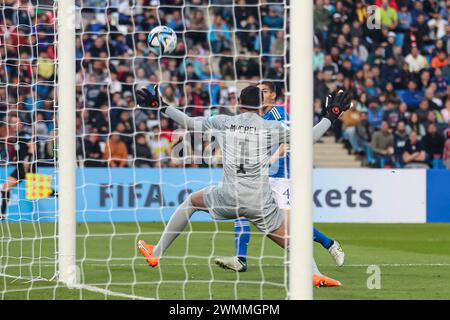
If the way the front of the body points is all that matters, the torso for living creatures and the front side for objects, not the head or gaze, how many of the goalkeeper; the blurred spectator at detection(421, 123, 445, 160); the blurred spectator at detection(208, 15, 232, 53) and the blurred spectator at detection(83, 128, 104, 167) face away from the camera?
1

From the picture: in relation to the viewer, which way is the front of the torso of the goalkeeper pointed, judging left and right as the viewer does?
facing away from the viewer

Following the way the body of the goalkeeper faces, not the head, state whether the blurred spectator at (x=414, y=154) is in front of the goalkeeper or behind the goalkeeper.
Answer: in front

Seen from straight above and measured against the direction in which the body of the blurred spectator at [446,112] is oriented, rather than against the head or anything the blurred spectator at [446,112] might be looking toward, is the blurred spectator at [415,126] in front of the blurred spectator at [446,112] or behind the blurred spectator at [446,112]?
in front

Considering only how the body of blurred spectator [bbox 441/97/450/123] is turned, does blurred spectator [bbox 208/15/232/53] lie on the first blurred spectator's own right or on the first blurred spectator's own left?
on the first blurred spectator's own right

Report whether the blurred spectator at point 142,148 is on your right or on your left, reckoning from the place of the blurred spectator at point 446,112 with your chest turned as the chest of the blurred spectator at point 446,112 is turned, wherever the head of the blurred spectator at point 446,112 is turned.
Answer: on your right

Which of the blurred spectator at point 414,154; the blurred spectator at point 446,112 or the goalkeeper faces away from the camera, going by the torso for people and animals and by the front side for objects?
the goalkeeper

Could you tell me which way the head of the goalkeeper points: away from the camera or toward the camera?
away from the camera

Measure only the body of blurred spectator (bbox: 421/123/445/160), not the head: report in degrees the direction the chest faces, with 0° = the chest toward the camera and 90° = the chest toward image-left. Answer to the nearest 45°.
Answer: approximately 0°
